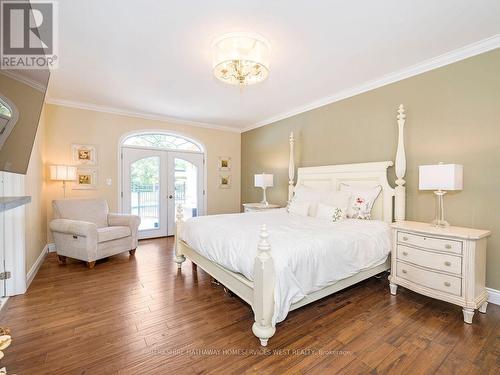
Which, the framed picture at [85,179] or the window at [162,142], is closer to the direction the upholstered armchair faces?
the window

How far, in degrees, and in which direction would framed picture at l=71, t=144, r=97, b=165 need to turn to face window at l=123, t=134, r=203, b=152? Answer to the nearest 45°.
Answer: approximately 90° to its left

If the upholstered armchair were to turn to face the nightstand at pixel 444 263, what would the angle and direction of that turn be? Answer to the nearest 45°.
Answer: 0° — it already faces it

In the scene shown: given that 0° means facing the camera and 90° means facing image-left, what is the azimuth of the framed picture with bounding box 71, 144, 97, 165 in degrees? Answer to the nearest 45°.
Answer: approximately 0°

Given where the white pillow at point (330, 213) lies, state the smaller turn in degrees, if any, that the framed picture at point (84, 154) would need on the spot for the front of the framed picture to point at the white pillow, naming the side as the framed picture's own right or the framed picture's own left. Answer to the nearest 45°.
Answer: approximately 45° to the framed picture's own left

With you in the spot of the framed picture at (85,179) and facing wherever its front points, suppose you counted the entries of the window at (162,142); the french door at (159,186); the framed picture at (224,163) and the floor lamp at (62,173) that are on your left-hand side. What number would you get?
3

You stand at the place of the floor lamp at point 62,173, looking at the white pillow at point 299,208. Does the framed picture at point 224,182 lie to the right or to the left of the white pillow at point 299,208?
left
